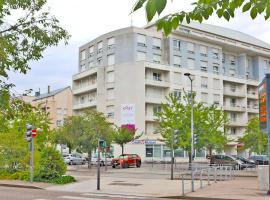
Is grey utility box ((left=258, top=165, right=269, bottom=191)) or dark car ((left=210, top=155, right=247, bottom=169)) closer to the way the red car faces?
the grey utility box

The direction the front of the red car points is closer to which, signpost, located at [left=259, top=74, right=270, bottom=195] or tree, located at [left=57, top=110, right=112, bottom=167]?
the tree

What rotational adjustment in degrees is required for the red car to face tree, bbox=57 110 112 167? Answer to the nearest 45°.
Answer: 0° — it already faces it

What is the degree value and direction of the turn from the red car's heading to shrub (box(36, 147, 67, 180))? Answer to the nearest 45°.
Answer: approximately 45° to its left

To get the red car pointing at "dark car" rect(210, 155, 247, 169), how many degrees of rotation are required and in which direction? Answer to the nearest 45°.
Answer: approximately 135° to its left

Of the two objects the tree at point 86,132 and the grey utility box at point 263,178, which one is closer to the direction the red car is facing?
the tree

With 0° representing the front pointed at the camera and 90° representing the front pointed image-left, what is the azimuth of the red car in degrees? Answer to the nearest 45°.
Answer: approximately 45°

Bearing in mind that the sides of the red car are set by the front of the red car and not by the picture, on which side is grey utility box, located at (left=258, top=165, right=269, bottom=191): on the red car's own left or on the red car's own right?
on the red car's own left

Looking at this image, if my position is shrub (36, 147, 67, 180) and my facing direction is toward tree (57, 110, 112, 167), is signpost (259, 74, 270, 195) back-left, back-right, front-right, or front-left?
back-right

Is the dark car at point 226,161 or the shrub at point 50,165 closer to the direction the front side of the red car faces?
the shrub
